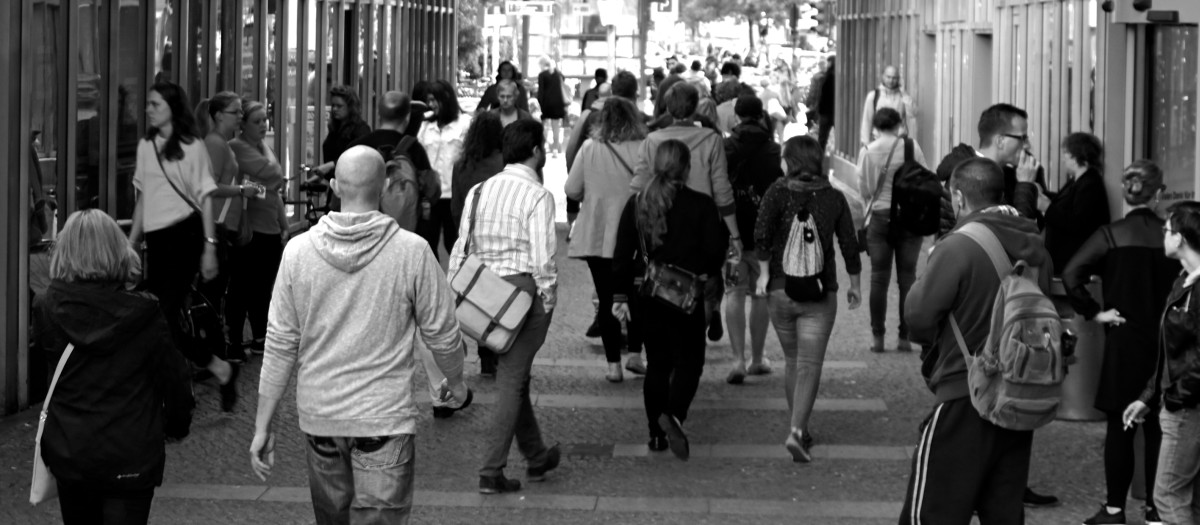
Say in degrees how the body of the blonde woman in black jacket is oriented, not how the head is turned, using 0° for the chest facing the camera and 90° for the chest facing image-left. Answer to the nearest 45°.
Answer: approximately 180°

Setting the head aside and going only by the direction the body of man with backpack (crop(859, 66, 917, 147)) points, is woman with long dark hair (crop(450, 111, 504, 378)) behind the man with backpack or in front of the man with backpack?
in front

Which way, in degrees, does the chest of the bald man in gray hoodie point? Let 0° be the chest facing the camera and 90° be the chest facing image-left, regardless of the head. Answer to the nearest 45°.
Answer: approximately 180°

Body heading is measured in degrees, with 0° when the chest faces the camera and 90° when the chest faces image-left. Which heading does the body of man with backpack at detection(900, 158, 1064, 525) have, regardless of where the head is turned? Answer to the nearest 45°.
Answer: approximately 135°

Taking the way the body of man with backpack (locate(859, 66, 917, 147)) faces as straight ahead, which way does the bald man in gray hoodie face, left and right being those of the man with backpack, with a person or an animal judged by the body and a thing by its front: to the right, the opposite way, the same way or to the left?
the opposite way

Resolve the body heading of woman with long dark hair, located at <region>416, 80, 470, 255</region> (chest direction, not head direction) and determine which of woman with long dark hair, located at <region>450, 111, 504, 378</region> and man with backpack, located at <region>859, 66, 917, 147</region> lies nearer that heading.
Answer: the woman with long dark hair

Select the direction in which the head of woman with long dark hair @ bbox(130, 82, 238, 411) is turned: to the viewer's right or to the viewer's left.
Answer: to the viewer's left

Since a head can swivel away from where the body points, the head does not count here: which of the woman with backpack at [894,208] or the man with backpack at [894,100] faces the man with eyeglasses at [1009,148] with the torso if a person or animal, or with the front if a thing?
the man with backpack at [894,100]

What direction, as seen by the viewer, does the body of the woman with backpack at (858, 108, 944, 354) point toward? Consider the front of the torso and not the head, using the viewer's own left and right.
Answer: facing away from the viewer

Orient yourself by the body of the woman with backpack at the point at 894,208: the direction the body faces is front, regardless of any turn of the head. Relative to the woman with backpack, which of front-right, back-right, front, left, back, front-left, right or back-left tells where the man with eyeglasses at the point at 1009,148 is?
back

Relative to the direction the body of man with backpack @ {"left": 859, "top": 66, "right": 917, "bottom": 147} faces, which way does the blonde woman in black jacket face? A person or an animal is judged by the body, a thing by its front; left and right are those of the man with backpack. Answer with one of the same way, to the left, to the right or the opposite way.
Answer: the opposite way
